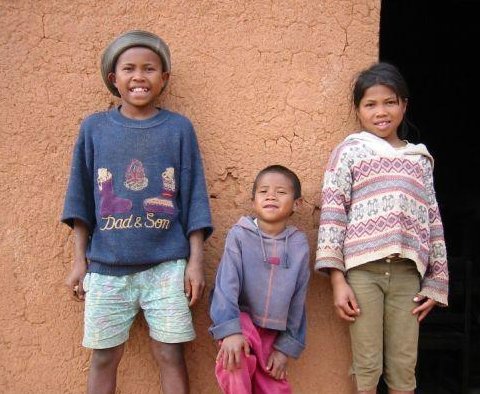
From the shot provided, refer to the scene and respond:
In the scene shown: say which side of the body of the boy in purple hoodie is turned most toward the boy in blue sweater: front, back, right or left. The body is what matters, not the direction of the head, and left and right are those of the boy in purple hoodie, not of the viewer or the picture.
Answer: right

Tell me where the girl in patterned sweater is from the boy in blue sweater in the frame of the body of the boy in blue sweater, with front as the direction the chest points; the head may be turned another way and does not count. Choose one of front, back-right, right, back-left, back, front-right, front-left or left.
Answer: left

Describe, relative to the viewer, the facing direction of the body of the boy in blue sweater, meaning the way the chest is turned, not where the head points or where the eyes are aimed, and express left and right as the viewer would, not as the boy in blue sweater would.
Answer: facing the viewer

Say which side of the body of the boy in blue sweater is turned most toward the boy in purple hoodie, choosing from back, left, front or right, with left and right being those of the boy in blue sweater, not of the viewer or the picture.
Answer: left

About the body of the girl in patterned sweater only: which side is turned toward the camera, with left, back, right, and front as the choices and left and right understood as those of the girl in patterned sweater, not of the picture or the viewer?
front

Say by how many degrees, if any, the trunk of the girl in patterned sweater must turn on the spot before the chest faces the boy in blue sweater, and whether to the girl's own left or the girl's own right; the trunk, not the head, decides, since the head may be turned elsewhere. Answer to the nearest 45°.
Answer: approximately 90° to the girl's own right

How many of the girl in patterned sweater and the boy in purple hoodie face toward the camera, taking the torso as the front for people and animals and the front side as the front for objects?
2

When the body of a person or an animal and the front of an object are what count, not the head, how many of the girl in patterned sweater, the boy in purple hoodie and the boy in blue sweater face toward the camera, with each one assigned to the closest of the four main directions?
3
